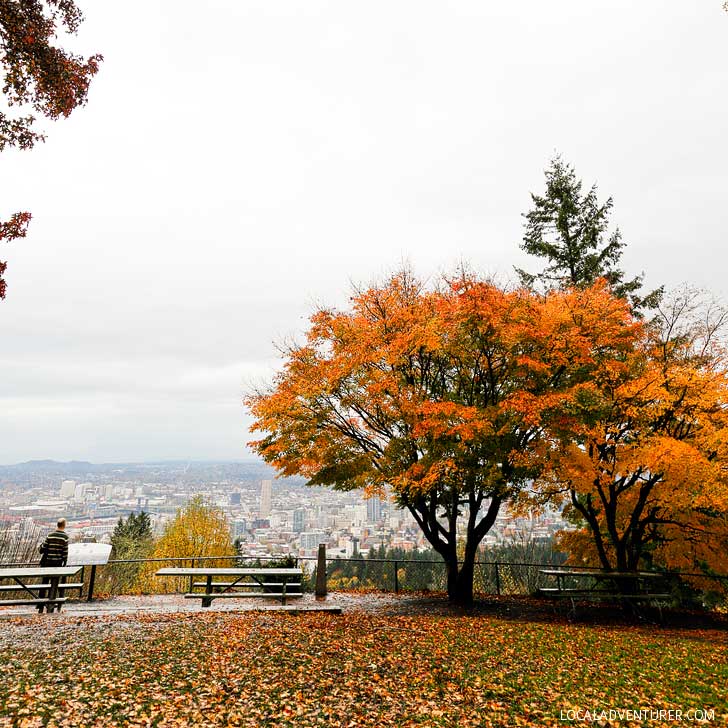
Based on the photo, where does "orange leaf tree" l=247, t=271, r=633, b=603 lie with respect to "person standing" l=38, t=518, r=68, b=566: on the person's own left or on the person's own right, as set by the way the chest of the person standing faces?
on the person's own right

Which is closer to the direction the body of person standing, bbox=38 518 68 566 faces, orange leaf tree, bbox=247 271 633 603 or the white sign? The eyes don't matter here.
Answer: the white sign

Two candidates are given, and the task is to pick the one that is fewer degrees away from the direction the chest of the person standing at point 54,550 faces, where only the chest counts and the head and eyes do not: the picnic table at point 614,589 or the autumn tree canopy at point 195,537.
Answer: the autumn tree canopy

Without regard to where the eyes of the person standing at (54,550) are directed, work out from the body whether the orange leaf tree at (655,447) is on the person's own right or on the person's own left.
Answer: on the person's own right

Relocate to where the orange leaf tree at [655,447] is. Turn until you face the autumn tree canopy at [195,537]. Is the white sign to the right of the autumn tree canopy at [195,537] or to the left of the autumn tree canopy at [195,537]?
left

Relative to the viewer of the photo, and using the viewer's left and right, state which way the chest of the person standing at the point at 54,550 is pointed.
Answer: facing away from the viewer
